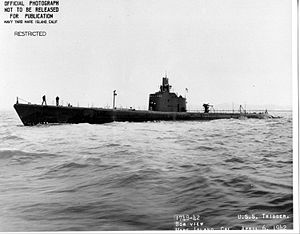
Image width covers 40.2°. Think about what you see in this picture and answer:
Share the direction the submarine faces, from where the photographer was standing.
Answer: facing the viewer and to the left of the viewer
